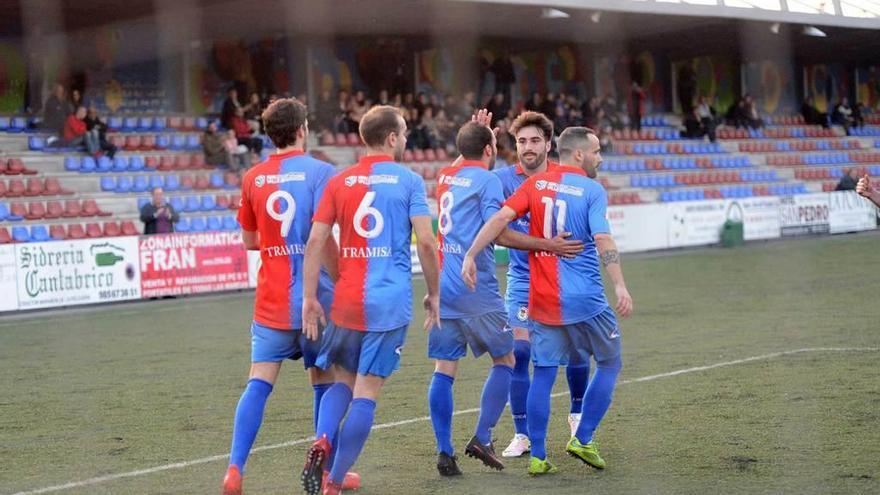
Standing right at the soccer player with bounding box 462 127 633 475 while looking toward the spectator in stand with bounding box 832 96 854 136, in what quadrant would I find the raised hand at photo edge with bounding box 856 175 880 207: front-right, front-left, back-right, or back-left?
front-right

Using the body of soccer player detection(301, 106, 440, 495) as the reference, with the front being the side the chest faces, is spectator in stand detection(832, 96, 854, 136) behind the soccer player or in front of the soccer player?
in front

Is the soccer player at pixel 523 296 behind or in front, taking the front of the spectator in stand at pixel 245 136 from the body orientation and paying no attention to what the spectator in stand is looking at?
in front

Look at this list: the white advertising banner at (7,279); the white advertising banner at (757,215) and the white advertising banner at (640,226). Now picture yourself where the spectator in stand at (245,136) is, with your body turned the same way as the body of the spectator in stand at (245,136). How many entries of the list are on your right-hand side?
1

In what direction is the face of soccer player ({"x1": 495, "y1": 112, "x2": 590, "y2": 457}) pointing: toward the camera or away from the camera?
toward the camera

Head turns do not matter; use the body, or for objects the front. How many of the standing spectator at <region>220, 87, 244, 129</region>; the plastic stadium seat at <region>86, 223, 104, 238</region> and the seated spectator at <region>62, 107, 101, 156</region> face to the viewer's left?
0

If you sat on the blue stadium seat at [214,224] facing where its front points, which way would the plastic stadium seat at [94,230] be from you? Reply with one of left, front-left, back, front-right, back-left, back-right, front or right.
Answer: right

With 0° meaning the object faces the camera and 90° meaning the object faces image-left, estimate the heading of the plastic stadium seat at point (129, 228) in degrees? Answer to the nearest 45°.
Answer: approximately 315°

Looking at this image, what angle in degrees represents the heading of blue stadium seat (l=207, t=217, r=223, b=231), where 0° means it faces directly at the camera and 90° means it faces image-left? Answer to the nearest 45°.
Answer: approximately 315°

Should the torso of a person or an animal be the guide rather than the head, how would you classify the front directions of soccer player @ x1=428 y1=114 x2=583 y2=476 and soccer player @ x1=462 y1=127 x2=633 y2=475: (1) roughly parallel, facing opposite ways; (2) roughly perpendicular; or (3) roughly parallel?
roughly parallel

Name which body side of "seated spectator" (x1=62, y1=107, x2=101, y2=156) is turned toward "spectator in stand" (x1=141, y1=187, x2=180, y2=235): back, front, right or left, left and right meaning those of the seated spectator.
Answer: front

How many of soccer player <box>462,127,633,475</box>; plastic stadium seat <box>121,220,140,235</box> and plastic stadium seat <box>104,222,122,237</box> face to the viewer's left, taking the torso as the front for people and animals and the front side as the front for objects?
0

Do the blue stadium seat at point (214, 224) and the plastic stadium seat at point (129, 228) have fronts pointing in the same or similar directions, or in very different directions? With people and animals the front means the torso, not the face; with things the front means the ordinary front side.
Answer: same or similar directions

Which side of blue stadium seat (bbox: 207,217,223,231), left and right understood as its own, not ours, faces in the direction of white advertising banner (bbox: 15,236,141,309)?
right

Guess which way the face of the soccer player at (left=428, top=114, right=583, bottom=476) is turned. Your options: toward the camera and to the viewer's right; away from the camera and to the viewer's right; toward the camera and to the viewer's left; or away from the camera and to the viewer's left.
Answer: away from the camera and to the viewer's right

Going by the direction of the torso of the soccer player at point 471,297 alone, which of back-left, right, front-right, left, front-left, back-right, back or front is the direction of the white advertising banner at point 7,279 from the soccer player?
left

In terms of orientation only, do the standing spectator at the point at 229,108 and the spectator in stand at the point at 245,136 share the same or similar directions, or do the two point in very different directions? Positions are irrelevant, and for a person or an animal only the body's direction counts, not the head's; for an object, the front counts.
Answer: same or similar directions

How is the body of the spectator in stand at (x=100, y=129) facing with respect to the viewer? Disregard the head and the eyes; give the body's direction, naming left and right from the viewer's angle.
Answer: facing the viewer and to the right of the viewer
